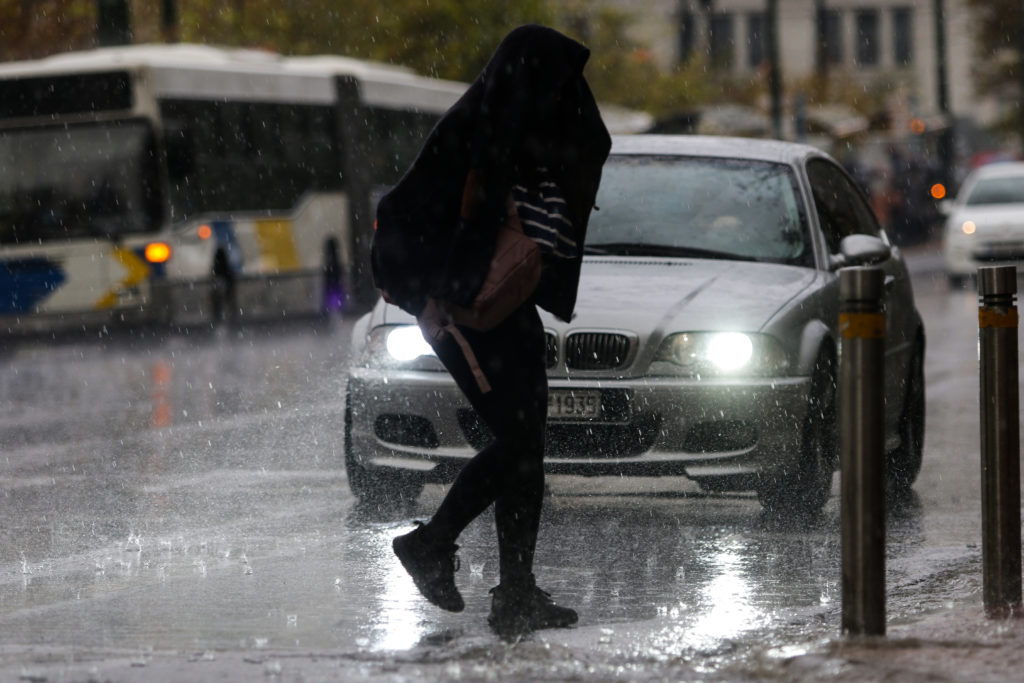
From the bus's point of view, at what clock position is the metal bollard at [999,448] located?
The metal bollard is roughly at 10 o'clock from the bus.

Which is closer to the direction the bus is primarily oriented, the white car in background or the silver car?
the silver car

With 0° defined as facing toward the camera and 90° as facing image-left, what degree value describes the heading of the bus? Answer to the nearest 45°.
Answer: approximately 45°

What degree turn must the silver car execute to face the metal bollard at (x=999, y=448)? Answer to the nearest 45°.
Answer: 0° — it already faces it

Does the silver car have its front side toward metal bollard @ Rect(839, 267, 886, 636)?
yes

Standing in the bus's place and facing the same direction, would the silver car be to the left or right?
on its left

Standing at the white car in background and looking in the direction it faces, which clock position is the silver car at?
The silver car is roughly at 12 o'clock from the white car in background.

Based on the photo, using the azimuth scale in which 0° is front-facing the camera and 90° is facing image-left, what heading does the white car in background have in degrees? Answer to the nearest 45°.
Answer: approximately 0°

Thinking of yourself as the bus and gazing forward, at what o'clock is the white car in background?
The white car in background is roughly at 7 o'clock from the bus.

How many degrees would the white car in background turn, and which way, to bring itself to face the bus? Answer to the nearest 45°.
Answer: approximately 45° to its right

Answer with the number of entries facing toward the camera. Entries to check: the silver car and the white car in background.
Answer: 2

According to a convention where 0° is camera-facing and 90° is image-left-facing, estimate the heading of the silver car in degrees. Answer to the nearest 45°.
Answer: approximately 0°
